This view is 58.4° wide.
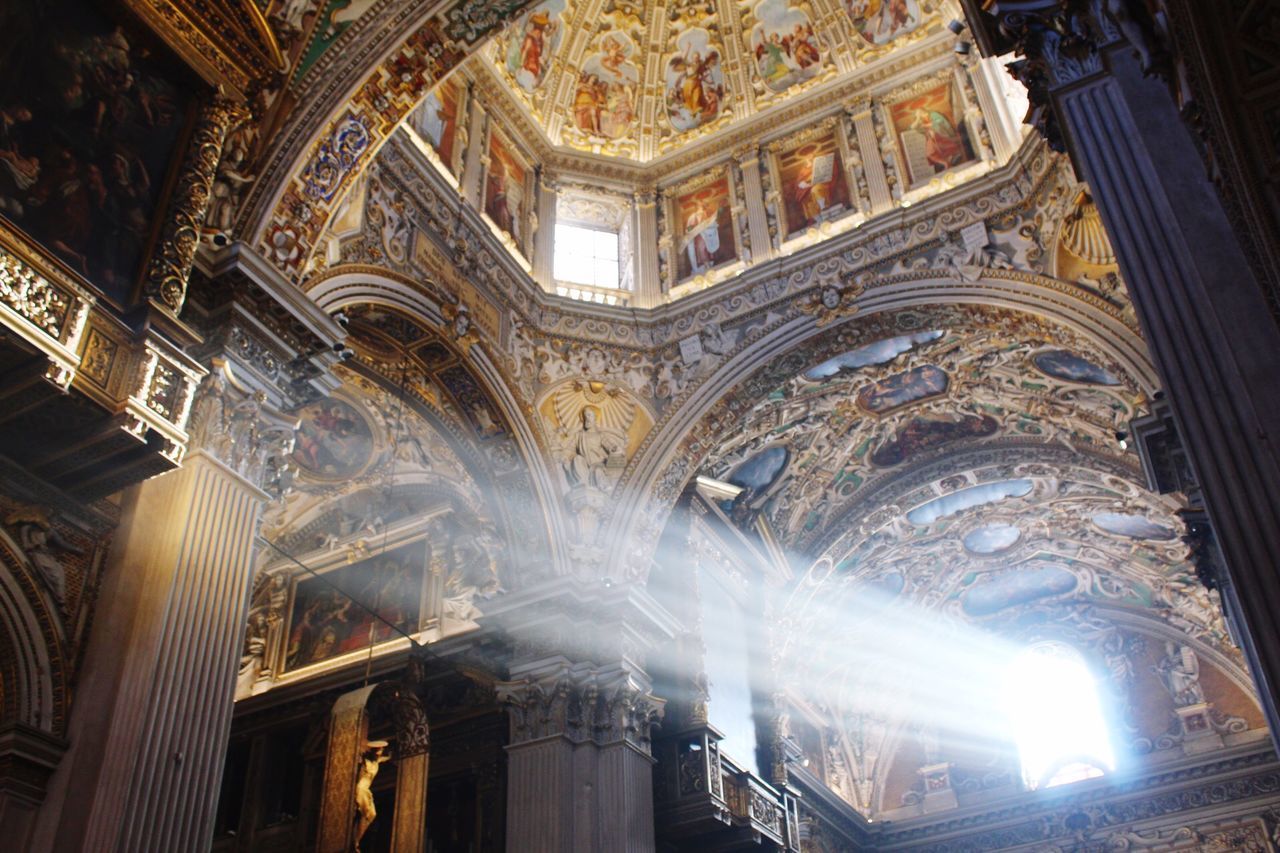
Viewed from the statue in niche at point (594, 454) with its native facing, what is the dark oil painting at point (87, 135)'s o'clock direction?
The dark oil painting is roughly at 1 o'clock from the statue in niche.

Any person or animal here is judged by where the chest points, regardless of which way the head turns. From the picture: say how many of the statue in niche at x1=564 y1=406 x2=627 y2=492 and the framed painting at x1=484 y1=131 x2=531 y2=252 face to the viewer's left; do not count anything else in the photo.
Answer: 0

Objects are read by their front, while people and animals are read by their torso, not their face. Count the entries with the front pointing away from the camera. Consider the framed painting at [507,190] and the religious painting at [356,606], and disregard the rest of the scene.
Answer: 0

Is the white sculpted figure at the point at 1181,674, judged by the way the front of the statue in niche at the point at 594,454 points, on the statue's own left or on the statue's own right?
on the statue's own left

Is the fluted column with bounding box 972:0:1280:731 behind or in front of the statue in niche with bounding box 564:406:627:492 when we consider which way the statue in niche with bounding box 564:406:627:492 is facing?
in front

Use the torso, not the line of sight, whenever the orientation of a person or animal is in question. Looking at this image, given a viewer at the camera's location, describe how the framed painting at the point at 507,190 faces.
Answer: facing the viewer and to the right of the viewer

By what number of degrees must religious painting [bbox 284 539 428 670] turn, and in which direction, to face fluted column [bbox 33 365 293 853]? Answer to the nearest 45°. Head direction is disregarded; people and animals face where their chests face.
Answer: approximately 45° to its left

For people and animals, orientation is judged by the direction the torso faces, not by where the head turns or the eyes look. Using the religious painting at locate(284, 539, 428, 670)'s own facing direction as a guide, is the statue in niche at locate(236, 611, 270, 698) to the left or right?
on its right

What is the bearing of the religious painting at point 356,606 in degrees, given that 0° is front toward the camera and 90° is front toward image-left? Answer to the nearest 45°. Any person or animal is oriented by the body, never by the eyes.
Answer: approximately 45°

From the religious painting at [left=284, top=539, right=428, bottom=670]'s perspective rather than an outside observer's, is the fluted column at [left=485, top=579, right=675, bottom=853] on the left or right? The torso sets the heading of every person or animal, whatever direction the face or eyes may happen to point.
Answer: on its left

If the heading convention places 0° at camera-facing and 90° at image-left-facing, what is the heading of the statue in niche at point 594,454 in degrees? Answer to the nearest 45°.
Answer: approximately 0°

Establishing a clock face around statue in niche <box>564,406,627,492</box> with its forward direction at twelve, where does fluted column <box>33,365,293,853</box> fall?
The fluted column is roughly at 1 o'clock from the statue in niche.

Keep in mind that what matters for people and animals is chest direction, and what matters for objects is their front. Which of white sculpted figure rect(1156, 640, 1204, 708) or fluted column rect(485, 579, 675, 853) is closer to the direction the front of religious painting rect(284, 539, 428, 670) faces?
the fluted column

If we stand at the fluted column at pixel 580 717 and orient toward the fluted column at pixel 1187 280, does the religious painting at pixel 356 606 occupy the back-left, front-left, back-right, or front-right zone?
back-right

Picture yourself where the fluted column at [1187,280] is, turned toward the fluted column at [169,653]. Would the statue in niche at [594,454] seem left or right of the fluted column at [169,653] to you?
right

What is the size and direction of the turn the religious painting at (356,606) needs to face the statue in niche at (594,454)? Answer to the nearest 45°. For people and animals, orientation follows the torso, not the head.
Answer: approximately 90° to its left
